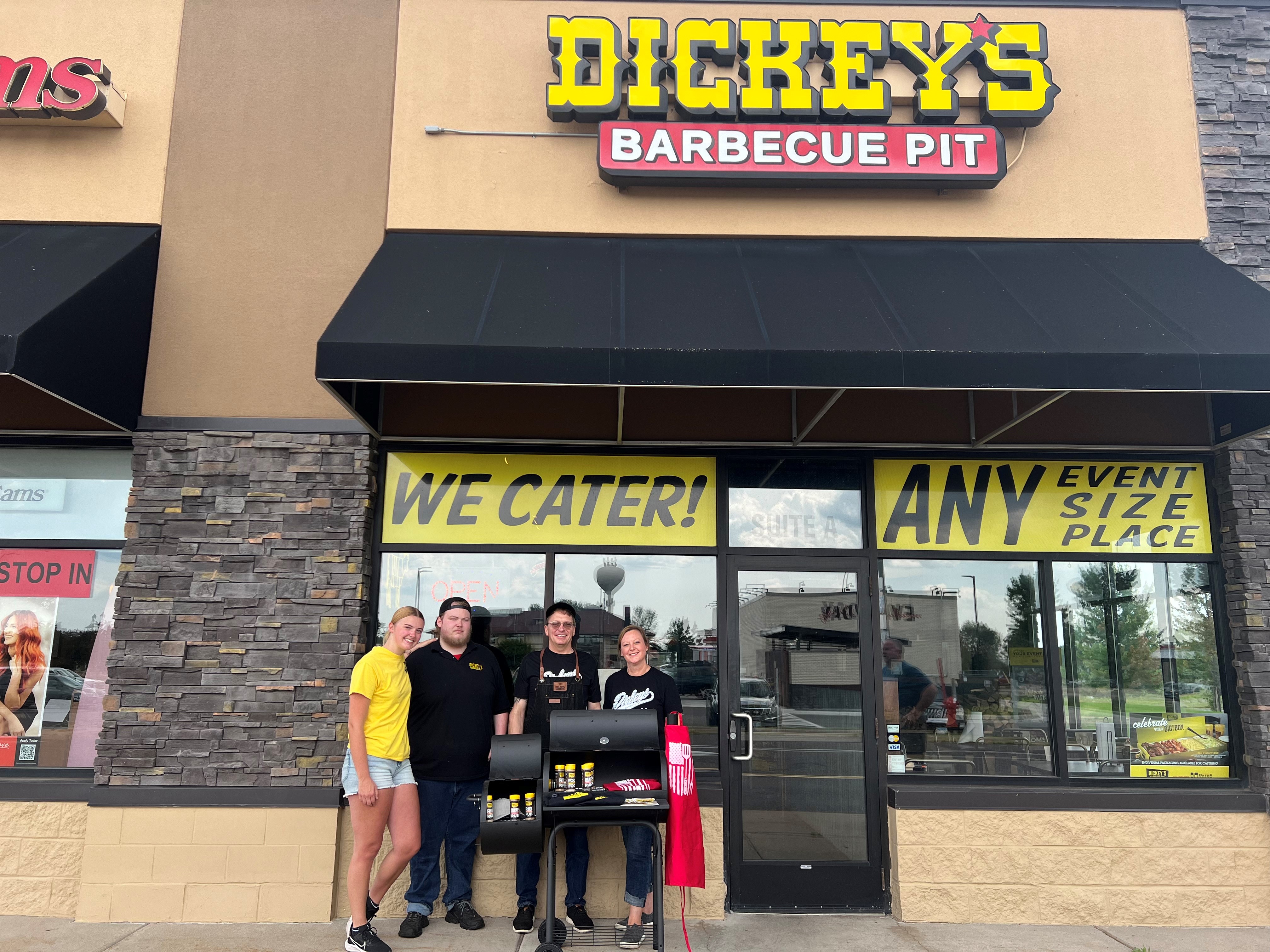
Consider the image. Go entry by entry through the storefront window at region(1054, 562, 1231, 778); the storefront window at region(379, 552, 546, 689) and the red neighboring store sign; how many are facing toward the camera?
3

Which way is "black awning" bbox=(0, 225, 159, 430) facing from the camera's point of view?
toward the camera

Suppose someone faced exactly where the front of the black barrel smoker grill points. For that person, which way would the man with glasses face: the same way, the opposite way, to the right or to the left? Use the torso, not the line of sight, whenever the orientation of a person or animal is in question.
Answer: the same way

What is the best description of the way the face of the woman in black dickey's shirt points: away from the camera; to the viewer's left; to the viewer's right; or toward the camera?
toward the camera

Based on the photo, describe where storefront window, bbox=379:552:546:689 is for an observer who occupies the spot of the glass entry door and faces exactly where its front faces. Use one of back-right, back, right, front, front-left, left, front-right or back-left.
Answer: right

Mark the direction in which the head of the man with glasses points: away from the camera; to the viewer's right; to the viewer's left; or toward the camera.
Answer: toward the camera

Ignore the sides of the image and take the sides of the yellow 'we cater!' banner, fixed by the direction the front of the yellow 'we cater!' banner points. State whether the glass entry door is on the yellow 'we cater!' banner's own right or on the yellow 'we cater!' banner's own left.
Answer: on the yellow 'we cater!' banner's own left

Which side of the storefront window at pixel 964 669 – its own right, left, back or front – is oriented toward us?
front

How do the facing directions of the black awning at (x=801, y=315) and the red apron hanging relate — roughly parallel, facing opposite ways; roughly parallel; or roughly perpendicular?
roughly parallel

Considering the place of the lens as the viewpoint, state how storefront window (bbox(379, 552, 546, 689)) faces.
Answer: facing the viewer

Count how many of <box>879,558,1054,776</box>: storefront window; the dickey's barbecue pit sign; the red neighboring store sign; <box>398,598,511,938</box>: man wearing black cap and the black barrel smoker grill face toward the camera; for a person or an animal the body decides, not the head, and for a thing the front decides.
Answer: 5

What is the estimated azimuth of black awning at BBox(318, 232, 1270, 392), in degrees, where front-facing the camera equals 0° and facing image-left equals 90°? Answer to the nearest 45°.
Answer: approximately 0°

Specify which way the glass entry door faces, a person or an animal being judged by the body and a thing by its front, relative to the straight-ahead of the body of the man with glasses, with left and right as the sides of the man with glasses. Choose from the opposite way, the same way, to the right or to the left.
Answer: the same way

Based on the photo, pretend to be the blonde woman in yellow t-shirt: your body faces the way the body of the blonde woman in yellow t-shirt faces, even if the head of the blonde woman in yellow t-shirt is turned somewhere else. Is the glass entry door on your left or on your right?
on your left
